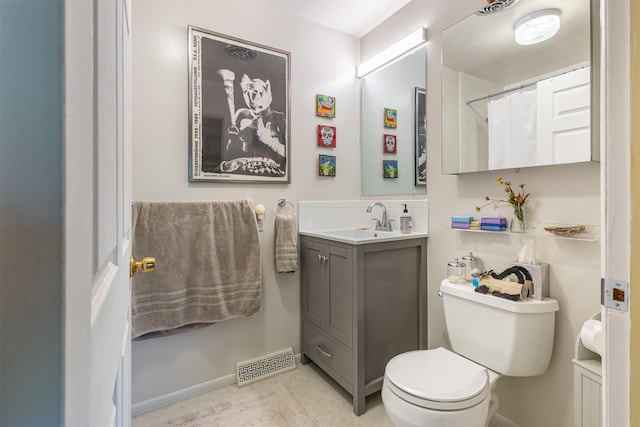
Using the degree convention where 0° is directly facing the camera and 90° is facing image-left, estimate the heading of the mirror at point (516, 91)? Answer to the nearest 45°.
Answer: approximately 45°

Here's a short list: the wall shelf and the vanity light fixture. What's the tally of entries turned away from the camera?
0

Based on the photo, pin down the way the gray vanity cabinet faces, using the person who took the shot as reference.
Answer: facing the viewer and to the left of the viewer

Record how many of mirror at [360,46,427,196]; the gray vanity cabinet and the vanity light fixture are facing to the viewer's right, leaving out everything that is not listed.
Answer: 0

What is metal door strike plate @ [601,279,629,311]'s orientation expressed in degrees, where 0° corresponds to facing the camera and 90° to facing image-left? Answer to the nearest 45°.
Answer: approximately 45°
